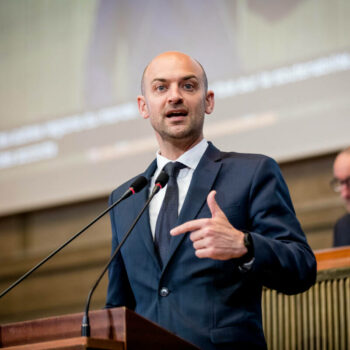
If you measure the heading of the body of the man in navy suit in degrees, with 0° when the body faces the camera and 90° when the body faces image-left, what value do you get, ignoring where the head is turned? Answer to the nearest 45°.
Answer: approximately 45°

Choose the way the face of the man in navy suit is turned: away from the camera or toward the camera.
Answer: toward the camera

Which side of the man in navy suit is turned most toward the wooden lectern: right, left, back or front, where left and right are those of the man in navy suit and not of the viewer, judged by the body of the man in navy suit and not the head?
front
